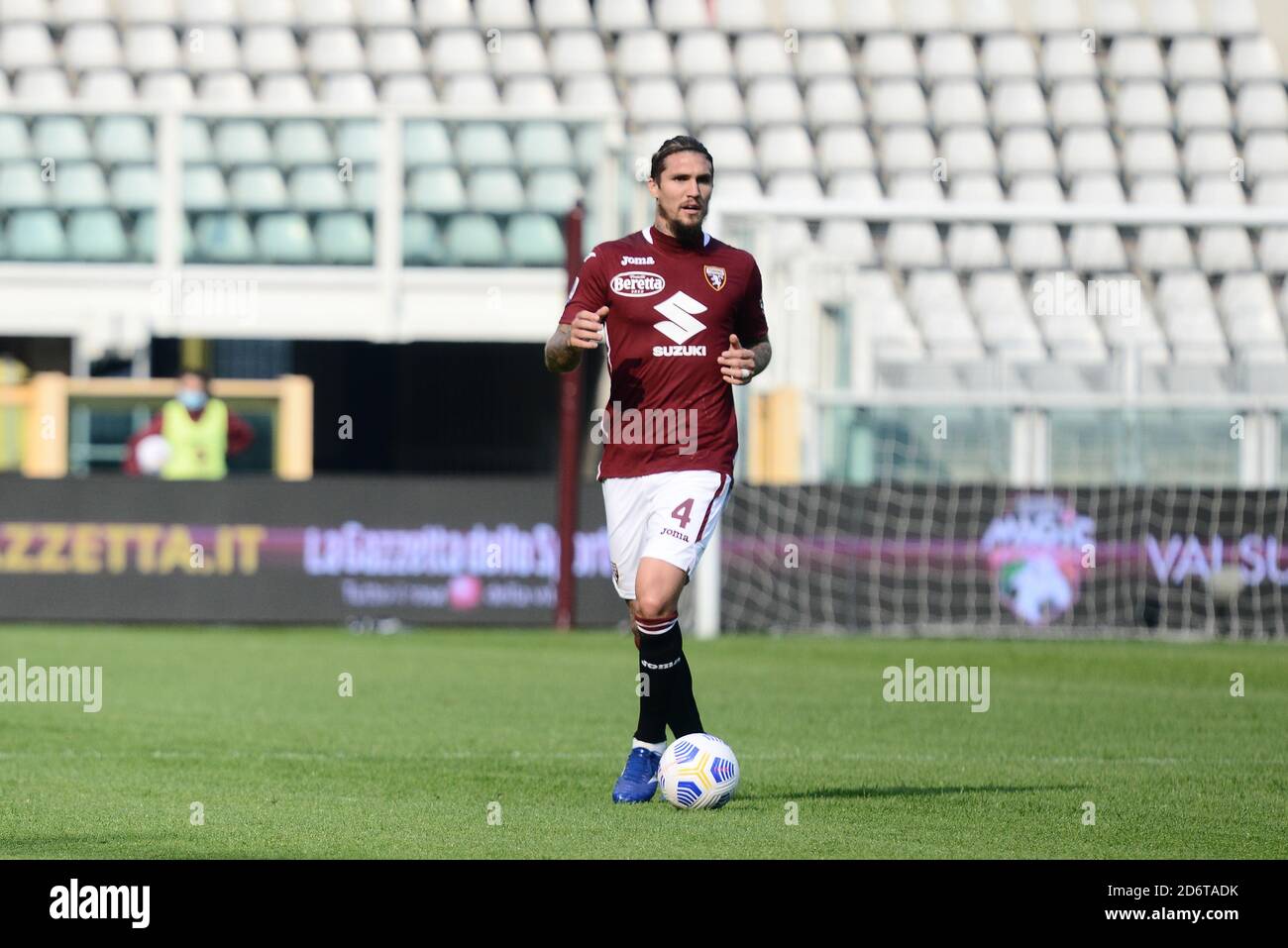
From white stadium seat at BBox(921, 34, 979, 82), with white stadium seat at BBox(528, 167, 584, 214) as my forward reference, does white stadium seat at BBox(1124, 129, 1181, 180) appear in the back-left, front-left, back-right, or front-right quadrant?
back-left

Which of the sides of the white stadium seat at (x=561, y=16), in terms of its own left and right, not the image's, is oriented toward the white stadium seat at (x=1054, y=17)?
left

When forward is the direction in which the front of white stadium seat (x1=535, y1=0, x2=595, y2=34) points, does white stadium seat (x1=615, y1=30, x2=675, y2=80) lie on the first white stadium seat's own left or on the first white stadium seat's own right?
on the first white stadium seat's own left

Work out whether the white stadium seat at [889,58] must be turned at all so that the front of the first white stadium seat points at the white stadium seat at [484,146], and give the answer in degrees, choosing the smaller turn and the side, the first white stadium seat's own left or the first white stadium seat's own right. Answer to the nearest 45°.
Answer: approximately 45° to the first white stadium seat's own right

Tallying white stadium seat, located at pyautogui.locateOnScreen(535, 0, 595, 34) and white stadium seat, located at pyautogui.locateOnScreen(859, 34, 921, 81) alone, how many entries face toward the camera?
2

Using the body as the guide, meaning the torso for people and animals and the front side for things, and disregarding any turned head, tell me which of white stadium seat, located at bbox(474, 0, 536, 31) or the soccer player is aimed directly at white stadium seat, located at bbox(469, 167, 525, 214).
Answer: the white stadium seat, located at bbox(474, 0, 536, 31)

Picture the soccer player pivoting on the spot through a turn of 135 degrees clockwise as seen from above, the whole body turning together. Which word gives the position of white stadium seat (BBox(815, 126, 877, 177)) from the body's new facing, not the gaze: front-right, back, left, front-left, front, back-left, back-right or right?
front-right

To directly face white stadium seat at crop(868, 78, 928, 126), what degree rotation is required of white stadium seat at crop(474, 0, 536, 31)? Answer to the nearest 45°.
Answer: approximately 90° to its left

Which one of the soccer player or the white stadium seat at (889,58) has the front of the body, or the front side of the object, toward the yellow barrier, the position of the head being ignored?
the white stadium seat

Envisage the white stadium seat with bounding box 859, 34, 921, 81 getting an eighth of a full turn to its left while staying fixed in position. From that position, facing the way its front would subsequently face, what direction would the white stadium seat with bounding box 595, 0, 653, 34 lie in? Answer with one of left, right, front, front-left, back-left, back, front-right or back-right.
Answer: back-right
